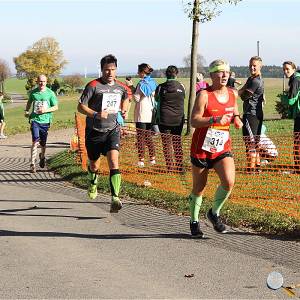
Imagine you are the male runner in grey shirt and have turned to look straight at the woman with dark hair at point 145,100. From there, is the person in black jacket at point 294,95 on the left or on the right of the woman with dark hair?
right

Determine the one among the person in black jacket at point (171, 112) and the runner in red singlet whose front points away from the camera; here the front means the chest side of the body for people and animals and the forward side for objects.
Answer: the person in black jacket

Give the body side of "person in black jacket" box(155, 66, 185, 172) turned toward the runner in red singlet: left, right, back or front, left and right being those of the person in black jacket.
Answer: back

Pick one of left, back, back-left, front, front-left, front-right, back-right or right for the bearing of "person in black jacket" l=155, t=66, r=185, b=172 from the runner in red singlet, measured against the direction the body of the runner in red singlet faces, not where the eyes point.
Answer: back-left

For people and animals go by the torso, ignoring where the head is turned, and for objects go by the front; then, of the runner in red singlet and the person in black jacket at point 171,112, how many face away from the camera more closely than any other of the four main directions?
1

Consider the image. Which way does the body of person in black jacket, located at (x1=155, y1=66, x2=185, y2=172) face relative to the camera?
away from the camera

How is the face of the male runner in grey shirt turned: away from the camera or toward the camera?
toward the camera

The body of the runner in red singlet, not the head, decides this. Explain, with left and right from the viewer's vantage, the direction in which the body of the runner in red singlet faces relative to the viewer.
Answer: facing the viewer and to the right of the viewer

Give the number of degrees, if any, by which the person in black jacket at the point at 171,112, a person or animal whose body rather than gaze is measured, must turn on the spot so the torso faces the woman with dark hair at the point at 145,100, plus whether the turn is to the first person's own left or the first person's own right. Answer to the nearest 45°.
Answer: approximately 45° to the first person's own left

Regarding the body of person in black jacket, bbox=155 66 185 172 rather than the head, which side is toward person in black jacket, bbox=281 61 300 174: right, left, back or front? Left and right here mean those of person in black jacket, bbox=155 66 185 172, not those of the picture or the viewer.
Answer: right

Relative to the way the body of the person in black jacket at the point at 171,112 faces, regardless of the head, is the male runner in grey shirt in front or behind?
behind
